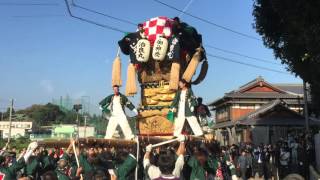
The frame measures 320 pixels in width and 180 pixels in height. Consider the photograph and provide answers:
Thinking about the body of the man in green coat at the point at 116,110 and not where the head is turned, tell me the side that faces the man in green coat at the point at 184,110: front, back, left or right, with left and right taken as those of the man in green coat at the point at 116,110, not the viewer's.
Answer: left

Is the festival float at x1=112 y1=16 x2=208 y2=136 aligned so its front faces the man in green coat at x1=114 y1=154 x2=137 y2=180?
yes

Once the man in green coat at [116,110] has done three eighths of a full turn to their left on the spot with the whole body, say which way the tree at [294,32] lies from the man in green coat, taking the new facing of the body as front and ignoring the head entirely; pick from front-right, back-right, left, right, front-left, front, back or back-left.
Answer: front-right

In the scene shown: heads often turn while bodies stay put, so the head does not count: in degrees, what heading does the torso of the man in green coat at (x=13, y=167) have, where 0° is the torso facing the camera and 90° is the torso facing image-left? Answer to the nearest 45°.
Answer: approximately 225°

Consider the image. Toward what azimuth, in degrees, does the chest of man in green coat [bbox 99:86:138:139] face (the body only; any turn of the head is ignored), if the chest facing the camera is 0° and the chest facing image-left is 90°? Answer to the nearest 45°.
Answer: approximately 0°

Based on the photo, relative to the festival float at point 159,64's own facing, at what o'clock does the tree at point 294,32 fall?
The tree is roughly at 9 o'clock from the festival float.

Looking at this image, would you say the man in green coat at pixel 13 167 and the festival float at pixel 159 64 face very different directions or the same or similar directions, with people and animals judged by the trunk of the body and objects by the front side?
very different directions

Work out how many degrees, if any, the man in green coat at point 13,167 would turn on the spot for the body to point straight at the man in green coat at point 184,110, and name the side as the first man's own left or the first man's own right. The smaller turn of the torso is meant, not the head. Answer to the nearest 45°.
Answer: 0° — they already face them

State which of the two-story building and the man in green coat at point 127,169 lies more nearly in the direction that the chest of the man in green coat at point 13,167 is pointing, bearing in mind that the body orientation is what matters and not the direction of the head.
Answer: the two-story building

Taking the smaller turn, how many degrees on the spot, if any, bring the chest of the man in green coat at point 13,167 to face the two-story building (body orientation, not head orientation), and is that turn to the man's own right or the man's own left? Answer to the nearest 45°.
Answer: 0° — they already face it
